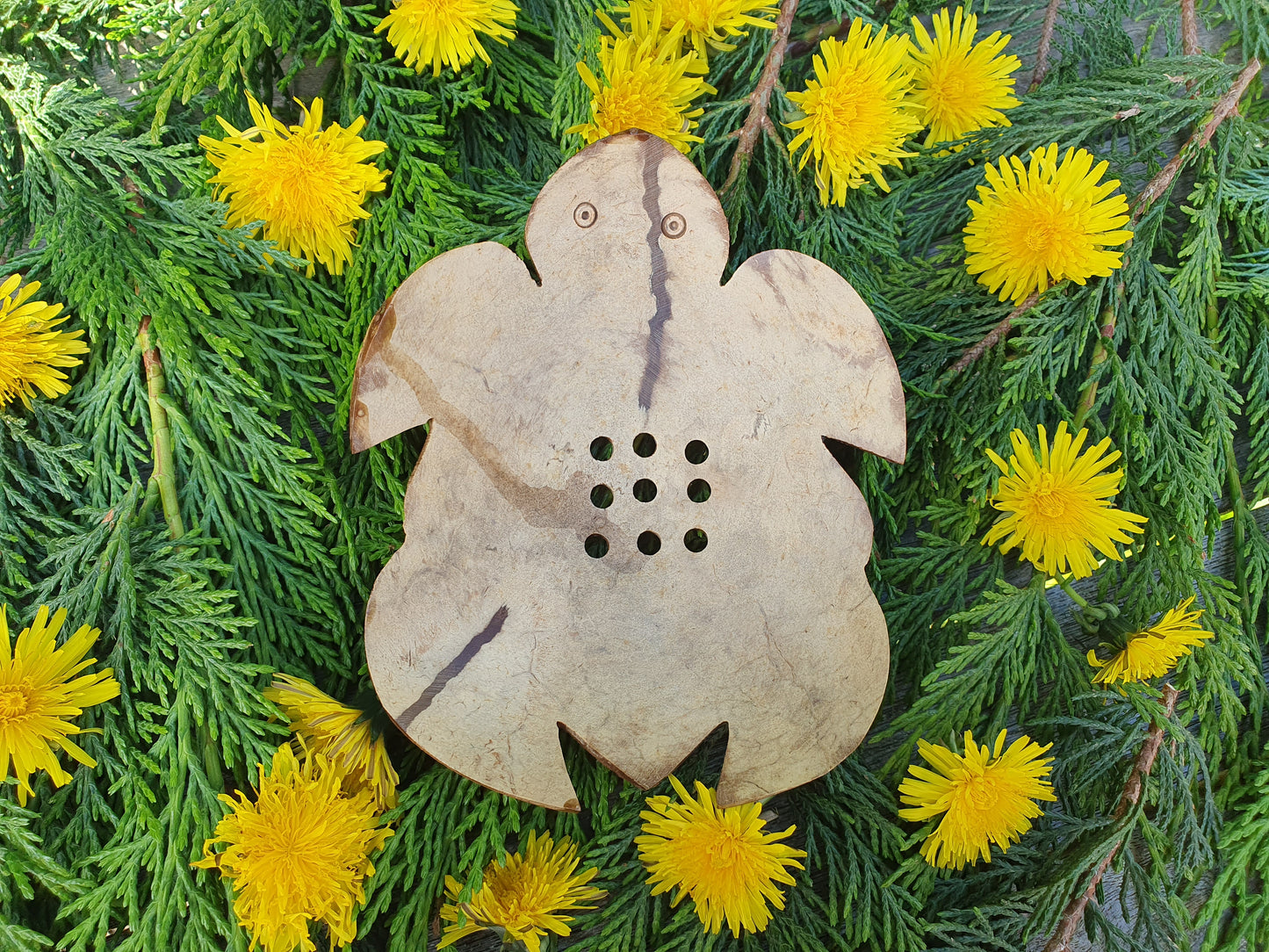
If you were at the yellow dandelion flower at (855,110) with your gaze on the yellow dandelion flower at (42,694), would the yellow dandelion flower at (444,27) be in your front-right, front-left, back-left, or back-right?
front-right

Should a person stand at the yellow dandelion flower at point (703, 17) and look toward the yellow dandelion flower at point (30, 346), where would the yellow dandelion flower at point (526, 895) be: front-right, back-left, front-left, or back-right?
front-left

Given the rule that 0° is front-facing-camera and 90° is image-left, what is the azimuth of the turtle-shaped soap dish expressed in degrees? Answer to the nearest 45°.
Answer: approximately 180°
